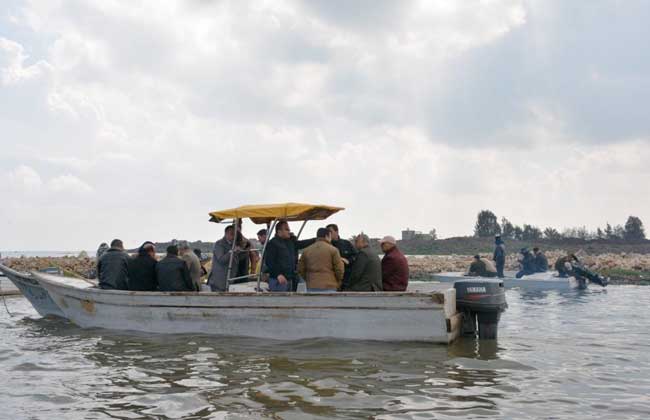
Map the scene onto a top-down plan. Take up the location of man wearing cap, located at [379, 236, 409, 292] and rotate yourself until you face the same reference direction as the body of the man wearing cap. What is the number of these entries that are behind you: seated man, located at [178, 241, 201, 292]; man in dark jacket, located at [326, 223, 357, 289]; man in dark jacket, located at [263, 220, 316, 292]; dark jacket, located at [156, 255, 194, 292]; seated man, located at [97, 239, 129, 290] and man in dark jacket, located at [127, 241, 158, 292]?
0

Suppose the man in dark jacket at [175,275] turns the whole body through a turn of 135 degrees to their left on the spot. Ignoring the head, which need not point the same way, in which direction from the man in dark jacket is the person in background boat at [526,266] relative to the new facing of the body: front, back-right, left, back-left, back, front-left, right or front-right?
back

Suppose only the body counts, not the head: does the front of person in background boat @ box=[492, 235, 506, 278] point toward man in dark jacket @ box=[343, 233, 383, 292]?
no

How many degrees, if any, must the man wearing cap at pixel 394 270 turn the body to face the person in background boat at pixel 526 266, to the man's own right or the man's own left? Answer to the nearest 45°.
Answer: approximately 90° to the man's own right

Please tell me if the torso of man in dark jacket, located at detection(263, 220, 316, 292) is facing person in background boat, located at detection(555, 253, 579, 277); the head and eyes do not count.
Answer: no

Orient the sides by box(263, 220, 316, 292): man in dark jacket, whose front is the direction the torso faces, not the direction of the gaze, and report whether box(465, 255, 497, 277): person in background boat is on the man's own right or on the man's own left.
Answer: on the man's own left

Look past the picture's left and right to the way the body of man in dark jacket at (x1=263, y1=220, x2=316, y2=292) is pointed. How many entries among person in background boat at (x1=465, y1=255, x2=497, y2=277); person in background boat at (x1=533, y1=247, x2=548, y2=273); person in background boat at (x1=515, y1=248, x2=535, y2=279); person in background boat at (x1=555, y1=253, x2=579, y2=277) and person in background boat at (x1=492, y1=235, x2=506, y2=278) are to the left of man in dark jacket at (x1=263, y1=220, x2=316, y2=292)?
5

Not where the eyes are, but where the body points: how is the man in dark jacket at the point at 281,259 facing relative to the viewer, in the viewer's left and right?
facing the viewer and to the right of the viewer

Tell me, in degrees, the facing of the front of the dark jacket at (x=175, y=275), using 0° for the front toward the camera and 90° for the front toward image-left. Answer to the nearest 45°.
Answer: approximately 180°

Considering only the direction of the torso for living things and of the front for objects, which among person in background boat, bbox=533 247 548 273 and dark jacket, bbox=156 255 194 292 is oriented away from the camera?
the dark jacket

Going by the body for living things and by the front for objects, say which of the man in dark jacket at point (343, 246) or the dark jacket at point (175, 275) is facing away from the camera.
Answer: the dark jacket at point (175, 275)

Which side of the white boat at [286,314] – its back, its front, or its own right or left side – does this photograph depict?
left
